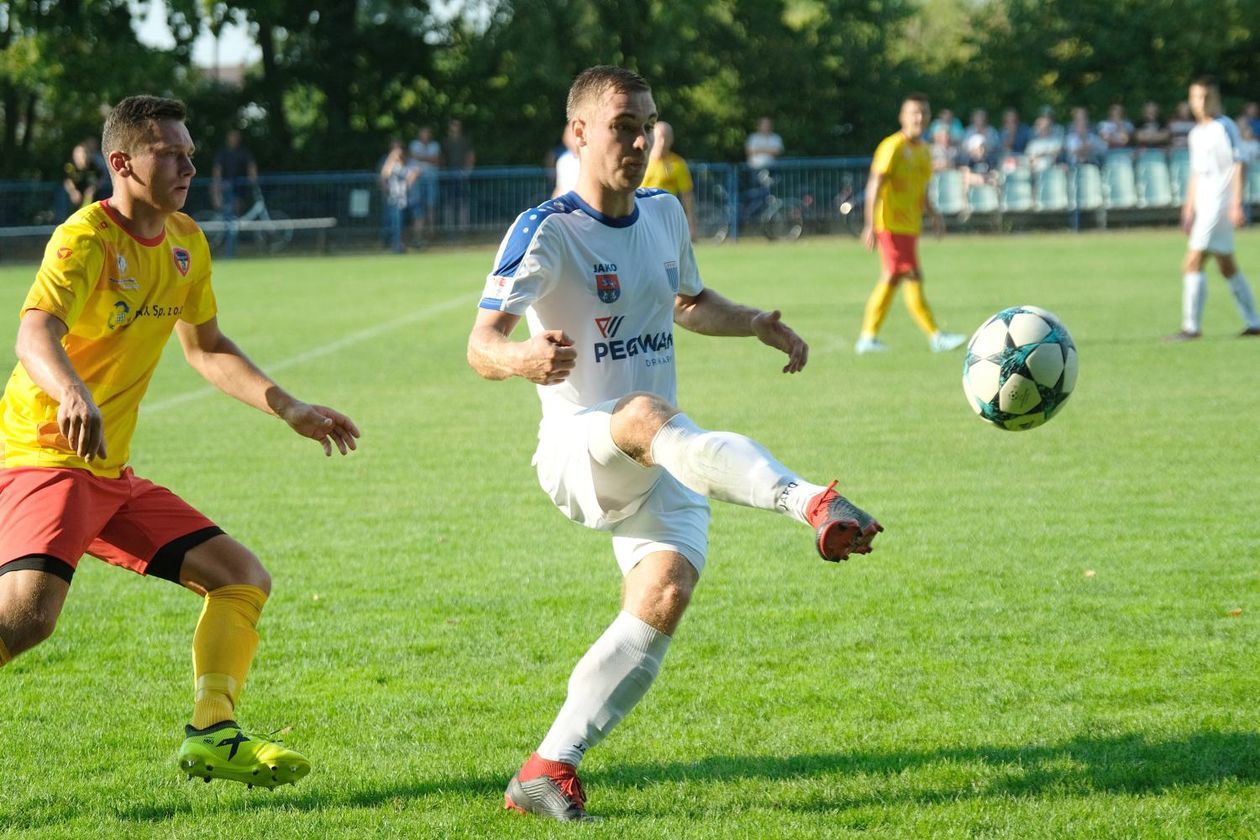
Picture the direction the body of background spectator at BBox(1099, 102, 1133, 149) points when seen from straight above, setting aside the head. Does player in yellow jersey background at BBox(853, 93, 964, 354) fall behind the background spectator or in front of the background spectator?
in front

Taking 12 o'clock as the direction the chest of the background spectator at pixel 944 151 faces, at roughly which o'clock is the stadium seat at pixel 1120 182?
The stadium seat is roughly at 9 o'clock from the background spectator.

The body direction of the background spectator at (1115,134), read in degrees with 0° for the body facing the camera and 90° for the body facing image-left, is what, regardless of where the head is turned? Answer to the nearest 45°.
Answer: approximately 0°

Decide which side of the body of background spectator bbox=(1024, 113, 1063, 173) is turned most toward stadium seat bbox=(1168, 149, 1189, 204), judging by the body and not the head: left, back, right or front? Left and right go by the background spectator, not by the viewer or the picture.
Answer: left

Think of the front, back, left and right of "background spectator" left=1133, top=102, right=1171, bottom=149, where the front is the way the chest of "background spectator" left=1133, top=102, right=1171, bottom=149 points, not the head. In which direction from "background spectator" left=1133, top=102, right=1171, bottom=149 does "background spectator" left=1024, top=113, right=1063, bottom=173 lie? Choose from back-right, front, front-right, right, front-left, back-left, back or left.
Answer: front-right

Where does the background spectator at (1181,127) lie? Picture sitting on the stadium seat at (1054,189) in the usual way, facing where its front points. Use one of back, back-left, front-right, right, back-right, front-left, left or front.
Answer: back-left

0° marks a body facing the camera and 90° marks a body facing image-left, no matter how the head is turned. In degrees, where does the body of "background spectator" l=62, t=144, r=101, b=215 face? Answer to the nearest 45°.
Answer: approximately 0°
